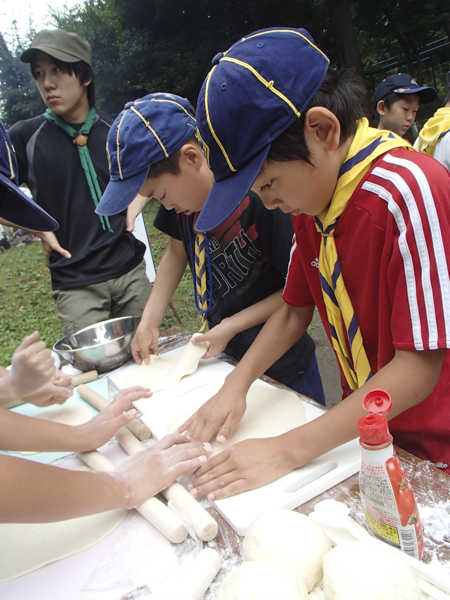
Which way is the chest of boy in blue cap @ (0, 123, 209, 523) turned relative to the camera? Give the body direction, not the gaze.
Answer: to the viewer's right

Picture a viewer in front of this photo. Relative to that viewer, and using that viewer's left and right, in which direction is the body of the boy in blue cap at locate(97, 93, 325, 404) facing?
facing the viewer and to the left of the viewer

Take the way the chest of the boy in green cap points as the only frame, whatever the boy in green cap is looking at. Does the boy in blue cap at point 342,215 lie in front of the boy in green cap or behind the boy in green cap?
in front

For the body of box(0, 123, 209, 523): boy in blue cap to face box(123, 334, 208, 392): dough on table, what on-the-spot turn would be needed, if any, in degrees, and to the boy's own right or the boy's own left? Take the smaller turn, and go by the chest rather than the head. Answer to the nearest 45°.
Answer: approximately 45° to the boy's own left

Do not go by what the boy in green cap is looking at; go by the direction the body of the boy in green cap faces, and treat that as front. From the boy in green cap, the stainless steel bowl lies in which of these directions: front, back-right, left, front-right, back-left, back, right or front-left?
front

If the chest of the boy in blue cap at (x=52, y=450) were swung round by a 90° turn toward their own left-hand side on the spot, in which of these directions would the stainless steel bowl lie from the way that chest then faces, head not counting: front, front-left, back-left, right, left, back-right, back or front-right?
front

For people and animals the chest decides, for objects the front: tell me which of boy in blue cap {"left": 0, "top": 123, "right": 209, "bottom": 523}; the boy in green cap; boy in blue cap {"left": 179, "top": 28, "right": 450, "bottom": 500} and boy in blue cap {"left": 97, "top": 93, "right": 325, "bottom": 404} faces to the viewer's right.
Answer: boy in blue cap {"left": 0, "top": 123, "right": 209, "bottom": 523}

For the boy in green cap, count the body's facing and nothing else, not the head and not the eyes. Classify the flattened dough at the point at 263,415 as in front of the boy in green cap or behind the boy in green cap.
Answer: in front

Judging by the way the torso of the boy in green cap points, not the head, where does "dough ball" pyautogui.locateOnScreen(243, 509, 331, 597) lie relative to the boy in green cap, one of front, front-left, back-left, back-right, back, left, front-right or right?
front

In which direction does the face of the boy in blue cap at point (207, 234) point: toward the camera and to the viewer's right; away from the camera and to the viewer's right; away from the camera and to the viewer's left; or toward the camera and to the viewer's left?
toward the camera and to the viewer's left

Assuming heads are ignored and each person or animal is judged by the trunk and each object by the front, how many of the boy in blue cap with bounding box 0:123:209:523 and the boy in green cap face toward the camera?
1

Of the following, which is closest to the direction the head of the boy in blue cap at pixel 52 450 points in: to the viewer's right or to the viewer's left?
to the viewer's right

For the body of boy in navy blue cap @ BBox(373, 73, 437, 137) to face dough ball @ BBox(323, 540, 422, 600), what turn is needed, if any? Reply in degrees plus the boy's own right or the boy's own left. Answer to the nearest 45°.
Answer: approximately 45° to the boy's own right

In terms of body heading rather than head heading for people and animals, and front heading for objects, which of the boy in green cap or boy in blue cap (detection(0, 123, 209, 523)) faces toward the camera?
the boy in green cap

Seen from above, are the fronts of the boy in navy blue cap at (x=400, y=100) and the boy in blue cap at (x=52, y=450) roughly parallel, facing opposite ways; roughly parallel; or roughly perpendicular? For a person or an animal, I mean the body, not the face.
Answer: roughly perpendicular

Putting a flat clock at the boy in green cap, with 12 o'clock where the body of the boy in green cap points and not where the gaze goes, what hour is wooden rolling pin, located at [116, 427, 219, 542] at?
The wooden rolling pin is roughly at 12 o'clock from the boy in green cap.

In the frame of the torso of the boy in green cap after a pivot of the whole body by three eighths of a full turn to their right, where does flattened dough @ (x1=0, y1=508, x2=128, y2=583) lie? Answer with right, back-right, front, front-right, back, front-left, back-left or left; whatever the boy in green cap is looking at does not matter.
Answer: back-left
